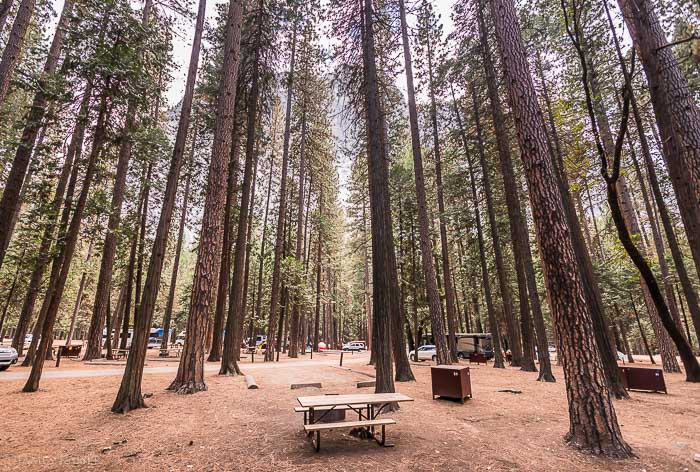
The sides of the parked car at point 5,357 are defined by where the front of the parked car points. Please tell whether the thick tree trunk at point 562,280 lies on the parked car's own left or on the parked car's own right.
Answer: on the parked car's own right

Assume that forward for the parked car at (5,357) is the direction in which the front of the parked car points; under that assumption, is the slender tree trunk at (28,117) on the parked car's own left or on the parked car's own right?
on the parked car's own right

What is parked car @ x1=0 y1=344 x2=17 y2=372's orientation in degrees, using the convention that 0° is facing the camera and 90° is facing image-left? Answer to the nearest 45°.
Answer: approximately 270°
